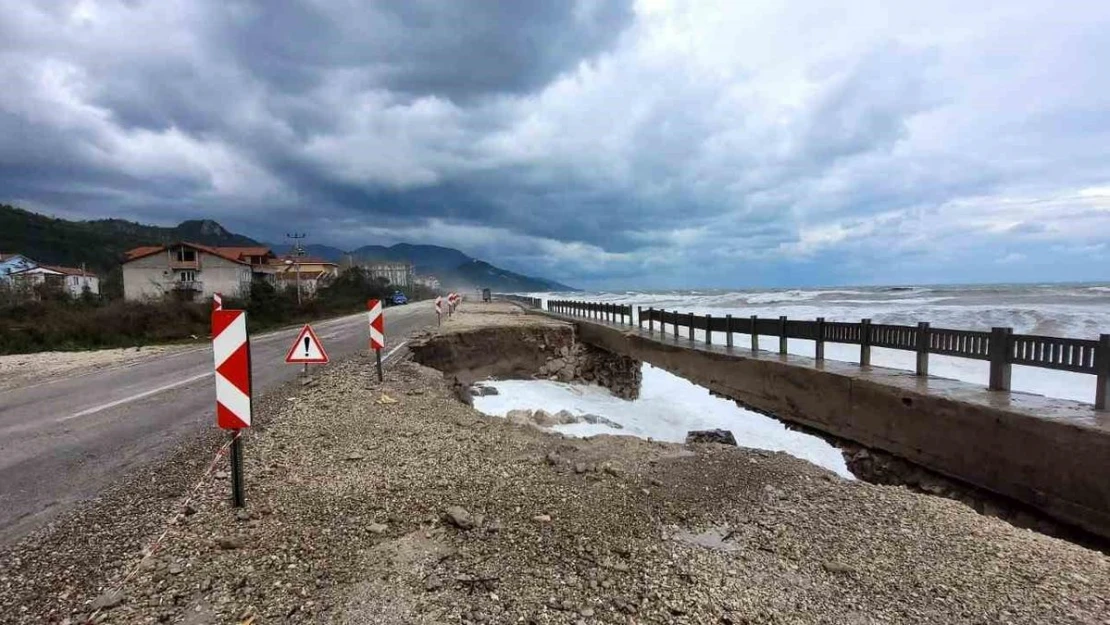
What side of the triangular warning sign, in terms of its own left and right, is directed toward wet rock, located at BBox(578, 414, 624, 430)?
left

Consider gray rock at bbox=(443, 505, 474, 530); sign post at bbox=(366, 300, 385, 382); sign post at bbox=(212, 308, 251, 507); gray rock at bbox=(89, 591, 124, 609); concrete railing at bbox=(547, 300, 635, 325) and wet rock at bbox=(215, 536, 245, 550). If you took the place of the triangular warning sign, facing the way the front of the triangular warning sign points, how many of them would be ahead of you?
4

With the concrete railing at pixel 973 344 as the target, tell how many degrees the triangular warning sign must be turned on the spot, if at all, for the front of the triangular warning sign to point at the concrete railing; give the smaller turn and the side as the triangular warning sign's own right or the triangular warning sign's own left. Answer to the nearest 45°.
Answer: approximately 45° to the triangular warning sign's own left

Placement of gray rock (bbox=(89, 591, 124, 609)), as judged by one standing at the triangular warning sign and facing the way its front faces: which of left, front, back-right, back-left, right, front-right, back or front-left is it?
front

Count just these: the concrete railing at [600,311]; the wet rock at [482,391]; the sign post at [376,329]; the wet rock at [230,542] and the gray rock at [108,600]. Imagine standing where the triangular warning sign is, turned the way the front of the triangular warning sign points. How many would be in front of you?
2

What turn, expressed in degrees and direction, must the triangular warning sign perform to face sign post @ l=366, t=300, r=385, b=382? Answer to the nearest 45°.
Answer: approximately 135° to its left

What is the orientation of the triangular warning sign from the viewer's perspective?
toward the camera

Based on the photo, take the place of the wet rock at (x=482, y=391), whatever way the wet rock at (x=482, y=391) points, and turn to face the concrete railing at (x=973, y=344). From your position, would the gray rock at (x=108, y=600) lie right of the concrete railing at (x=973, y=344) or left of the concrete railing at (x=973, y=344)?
right

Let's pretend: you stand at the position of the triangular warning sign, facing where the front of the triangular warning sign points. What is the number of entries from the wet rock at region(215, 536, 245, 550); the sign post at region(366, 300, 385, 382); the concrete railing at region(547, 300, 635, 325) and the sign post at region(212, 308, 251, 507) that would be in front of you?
2

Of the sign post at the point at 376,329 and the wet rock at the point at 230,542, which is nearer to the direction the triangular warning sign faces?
the wet rock

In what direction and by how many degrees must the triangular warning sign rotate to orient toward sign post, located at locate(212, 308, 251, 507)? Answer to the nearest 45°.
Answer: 0° — it already faces it

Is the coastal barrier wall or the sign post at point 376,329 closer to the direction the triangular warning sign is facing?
the coastal barrier wall

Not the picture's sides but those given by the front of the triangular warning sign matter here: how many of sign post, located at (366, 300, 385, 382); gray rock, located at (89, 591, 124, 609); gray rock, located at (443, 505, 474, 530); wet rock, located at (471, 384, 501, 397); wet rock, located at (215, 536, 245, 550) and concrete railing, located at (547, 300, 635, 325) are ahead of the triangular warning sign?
3

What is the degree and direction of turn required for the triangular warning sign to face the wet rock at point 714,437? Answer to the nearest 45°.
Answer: approximately 45° to its left

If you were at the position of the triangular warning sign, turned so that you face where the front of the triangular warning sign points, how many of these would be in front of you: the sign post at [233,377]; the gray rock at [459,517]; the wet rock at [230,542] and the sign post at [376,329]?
3

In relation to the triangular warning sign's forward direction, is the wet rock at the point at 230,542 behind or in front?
in front
